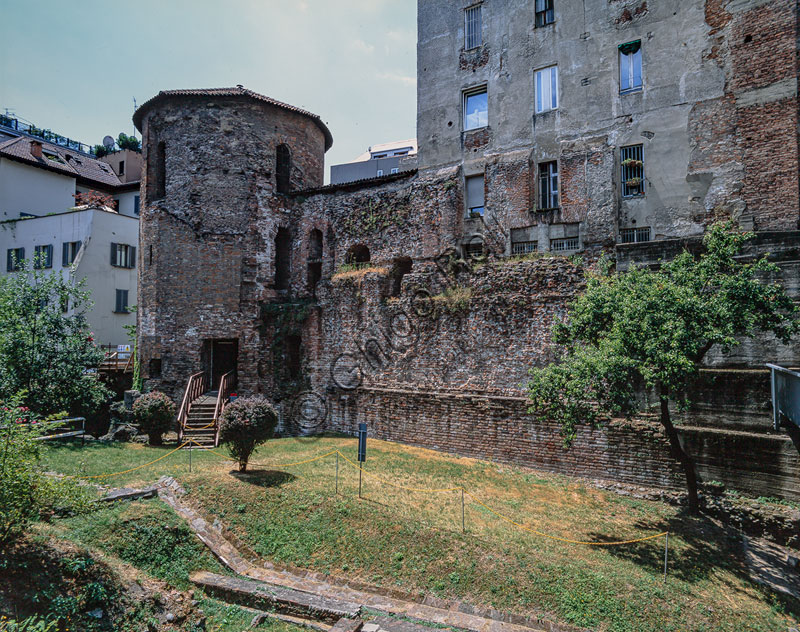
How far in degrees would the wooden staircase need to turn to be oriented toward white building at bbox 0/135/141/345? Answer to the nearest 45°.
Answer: approximately 135° to its right

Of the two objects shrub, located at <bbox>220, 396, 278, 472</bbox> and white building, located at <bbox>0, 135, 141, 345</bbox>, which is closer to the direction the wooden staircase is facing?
the shrub

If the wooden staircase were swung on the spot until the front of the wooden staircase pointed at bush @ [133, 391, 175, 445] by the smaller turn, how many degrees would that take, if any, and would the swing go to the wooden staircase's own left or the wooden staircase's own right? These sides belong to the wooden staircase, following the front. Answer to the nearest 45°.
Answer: approximately 45° to the wooden staircase's own right

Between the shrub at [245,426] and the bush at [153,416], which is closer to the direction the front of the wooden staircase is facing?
the shrub

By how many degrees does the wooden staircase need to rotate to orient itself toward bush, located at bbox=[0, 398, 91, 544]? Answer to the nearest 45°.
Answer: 0° — it already faces it

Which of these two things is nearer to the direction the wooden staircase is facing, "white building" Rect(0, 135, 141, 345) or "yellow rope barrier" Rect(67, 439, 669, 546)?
the yellow rope barrier

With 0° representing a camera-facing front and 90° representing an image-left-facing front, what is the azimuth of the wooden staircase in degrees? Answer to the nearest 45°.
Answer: approximately 0°

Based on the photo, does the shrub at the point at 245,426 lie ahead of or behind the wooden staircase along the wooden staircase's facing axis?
ahead

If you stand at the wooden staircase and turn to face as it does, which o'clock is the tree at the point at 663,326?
The tree is roughly at 11 o'clock from the wooden staircase.
